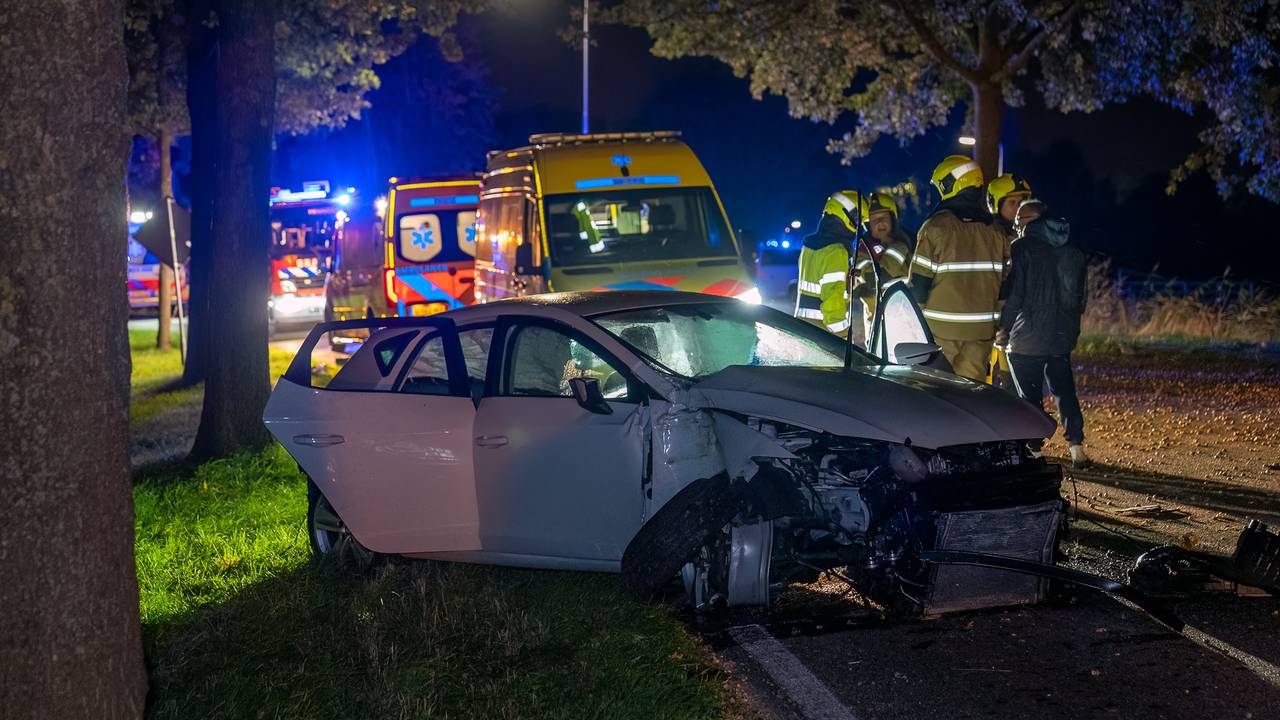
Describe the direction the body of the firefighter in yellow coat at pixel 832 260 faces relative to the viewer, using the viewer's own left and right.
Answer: facing away from the viewer and to the right of the viewer

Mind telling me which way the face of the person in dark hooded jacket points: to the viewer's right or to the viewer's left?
to the viewer's left

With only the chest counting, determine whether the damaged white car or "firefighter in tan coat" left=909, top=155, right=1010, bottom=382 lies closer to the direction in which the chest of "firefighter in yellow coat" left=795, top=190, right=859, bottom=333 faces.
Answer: the firefighter in tan coat

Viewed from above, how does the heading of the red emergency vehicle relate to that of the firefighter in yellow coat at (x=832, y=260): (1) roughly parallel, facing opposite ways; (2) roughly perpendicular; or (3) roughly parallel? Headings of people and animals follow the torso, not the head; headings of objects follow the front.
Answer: roughly perpendicular

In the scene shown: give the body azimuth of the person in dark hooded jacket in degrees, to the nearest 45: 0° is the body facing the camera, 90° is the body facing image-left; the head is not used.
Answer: approximately 135°

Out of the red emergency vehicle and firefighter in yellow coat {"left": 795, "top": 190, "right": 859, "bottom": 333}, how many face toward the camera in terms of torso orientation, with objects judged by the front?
1

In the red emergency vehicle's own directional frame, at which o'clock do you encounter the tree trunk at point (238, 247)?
The tree trunk is roughly at 12 o'clock from the red emergency vehicle.

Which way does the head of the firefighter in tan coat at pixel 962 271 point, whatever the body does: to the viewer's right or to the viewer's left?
to the viewer's left

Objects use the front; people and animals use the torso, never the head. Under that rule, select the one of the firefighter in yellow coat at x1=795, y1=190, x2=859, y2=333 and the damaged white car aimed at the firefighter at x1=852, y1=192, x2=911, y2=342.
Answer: the firefighter in yellow coat
